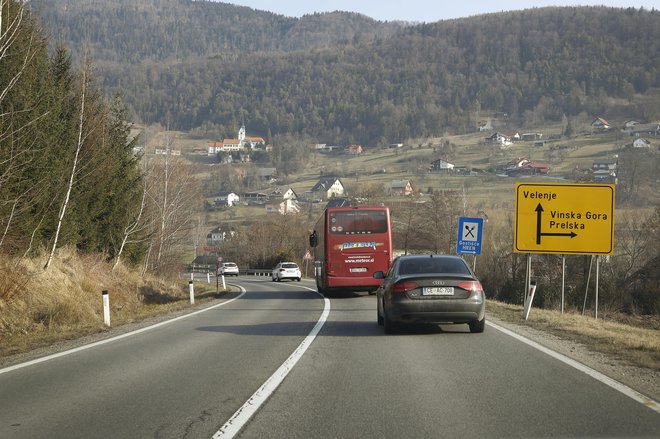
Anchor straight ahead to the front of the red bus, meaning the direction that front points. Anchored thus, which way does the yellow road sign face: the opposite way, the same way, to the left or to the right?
the opposite way

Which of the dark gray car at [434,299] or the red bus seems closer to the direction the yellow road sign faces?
the dark gray car

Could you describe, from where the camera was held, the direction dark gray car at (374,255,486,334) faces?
facing away from the viewer

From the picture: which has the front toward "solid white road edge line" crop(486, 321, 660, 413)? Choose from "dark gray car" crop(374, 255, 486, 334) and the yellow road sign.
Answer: the yellow road sign

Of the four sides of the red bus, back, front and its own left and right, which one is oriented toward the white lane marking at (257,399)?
back

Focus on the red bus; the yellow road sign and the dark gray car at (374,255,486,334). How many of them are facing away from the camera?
2

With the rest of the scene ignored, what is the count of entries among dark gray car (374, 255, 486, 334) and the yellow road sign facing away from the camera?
1

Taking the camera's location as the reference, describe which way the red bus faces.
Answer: facing away from the viewer

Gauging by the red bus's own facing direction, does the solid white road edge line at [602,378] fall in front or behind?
behind

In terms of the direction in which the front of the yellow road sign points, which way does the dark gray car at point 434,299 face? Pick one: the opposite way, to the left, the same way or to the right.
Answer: the opposite way

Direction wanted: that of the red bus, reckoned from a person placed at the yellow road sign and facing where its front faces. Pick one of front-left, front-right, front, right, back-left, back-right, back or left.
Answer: back-right
